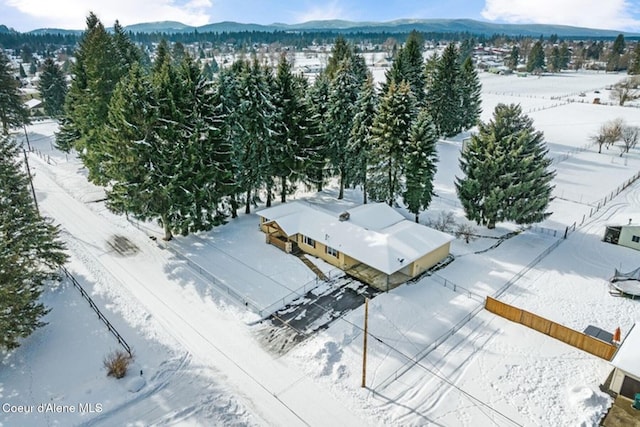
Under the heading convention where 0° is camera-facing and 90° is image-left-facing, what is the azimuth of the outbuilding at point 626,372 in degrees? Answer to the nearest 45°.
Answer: approximately 45°

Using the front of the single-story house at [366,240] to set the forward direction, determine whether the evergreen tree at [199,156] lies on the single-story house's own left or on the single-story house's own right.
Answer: on the single-story house's own right

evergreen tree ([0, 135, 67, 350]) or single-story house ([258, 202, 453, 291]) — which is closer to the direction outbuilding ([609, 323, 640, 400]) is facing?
the evergreen tree

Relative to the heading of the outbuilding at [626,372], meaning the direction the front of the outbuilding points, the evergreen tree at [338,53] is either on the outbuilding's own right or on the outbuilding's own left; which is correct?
on the outbuilding's own right

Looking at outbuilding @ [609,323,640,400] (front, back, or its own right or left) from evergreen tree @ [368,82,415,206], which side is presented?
right

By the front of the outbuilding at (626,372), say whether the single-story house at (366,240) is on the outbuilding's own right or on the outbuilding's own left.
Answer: on the outbuilding's own right

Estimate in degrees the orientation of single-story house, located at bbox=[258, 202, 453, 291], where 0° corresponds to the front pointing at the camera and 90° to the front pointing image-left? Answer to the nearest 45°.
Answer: approximately 45°

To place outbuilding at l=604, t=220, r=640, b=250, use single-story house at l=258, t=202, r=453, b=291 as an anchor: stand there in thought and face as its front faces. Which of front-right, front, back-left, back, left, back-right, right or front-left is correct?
back-left

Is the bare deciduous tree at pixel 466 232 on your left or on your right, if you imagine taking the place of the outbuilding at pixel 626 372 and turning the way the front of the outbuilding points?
on your right

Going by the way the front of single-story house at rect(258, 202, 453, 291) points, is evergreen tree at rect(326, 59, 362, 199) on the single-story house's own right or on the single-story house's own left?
on the single-story house's own right

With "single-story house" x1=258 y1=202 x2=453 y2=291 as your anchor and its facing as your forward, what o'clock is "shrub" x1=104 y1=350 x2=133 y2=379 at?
The shrub is roughly at 12 o'clock from the single-story house.

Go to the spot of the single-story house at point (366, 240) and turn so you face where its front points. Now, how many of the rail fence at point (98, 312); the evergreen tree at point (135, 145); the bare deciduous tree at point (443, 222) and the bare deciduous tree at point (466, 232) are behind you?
2

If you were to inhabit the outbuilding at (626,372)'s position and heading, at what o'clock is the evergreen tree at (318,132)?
The evergreen tree is roughly at 2 o'clock from the outbuilding.
